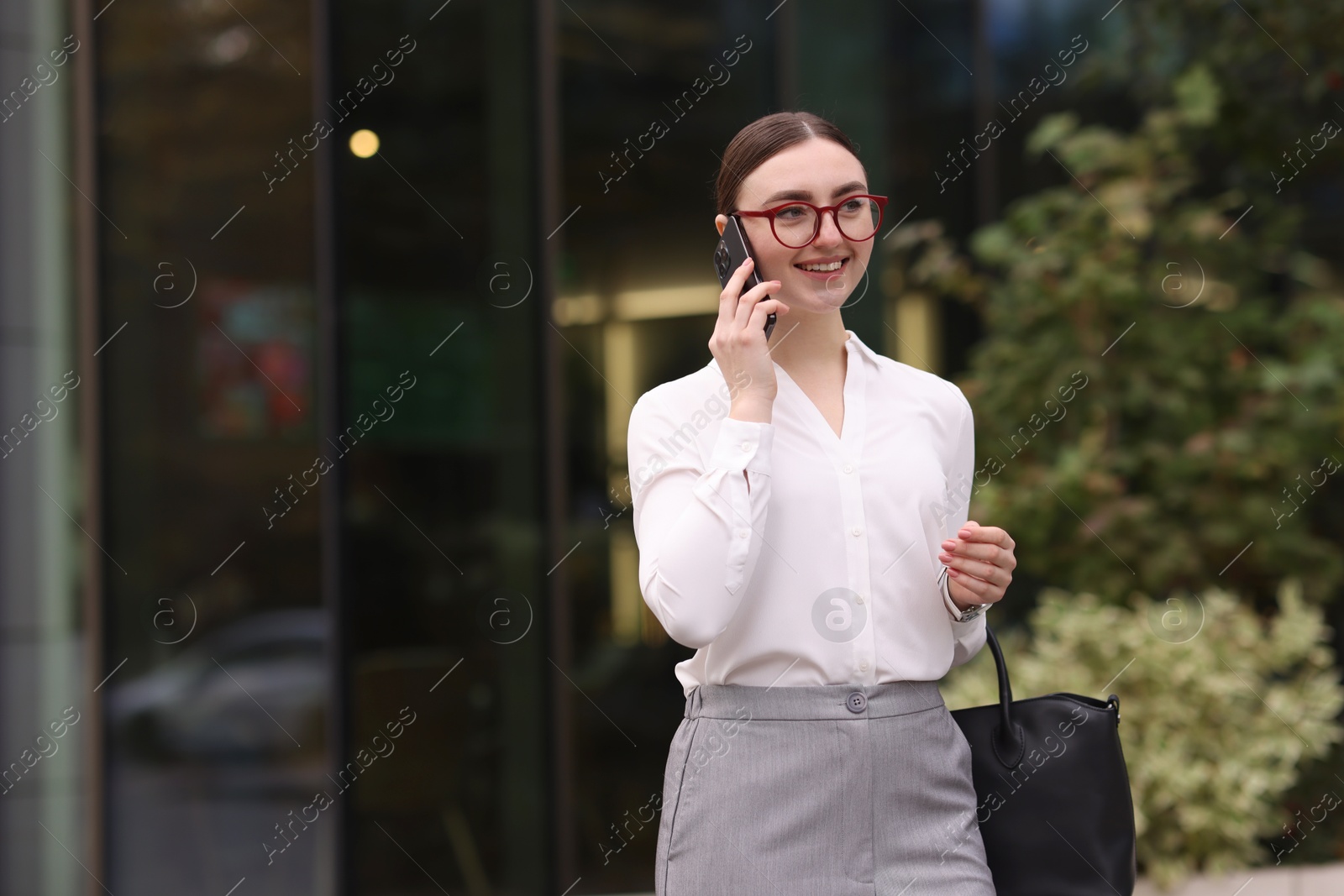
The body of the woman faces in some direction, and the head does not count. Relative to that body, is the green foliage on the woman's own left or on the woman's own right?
on the woman's own left

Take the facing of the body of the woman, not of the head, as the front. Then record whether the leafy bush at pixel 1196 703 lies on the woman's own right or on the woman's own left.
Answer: on the woman's own left

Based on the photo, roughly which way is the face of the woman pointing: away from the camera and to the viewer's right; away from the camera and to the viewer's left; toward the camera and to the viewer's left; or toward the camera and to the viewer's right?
toward the camera and to the viewer's right
